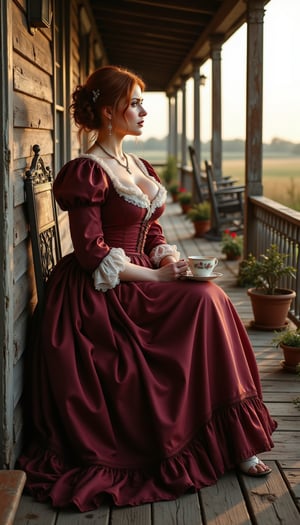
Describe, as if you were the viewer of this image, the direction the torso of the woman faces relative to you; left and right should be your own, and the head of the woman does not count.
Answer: facing the viewer and to the right of the viewer

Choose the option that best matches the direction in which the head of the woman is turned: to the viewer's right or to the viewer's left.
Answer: to the viewer's right
